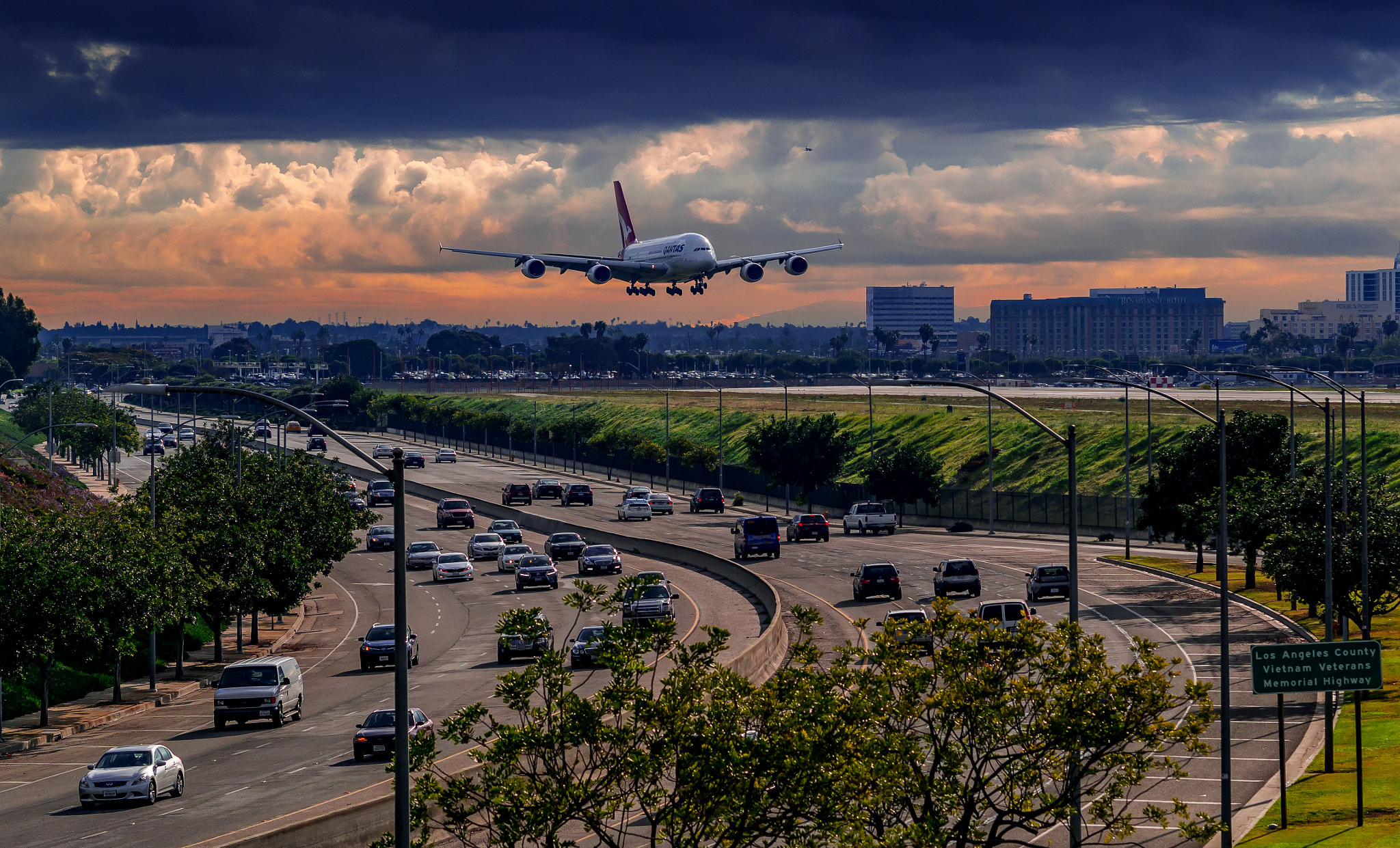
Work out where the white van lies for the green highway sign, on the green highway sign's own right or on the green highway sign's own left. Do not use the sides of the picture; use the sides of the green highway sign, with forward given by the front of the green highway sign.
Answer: on the green highway sign's own right

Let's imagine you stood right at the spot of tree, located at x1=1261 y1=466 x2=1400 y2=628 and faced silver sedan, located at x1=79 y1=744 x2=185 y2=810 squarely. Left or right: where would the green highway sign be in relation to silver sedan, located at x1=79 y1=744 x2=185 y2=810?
left

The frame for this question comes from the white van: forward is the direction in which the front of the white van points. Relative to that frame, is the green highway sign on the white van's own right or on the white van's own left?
on the white van's own left

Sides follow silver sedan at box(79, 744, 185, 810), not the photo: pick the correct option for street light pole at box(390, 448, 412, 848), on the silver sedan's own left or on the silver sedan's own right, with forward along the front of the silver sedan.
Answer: on the silver sedan's own left

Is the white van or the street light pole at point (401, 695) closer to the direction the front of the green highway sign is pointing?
the street light pole

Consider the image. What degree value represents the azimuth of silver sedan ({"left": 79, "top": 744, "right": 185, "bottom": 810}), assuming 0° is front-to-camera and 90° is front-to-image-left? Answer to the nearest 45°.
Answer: approximately 45°

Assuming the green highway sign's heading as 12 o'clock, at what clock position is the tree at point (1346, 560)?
The tree is roughly at 6 o'clock from the green highway sign.

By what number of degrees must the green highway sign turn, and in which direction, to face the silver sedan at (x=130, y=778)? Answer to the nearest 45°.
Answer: approximately 90° to its right

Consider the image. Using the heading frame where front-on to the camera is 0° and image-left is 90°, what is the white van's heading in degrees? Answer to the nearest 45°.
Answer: approximately 45°

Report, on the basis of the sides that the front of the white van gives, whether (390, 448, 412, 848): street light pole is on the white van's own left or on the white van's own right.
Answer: on the white van's own left
